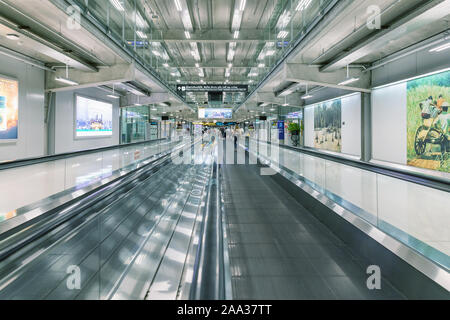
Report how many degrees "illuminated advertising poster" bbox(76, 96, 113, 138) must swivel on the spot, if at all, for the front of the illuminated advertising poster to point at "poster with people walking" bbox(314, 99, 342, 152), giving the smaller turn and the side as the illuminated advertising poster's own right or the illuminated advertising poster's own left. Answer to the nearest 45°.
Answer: approximately 45° to the illuminated advertising poster's own left

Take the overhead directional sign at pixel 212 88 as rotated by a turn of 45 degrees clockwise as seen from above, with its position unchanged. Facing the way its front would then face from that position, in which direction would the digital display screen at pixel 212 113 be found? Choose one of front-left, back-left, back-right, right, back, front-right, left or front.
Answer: back-right

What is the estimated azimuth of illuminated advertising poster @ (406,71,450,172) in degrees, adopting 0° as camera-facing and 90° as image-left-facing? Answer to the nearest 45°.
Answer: approximately 45°

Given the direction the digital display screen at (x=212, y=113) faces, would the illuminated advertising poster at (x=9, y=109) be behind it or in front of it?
in front

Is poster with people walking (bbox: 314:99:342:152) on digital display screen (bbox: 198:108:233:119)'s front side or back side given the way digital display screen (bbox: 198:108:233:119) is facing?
on the front side
